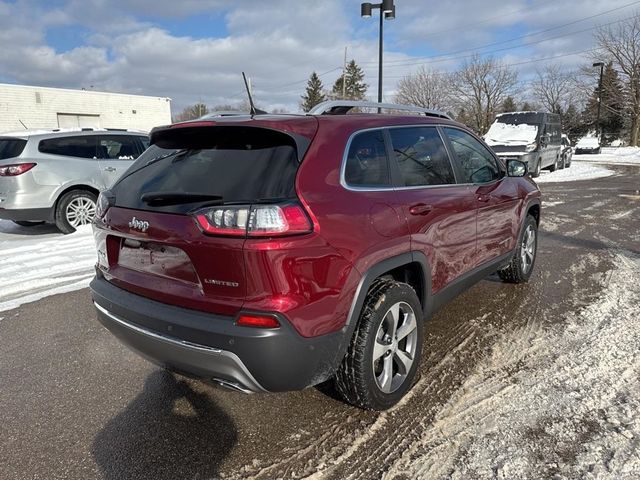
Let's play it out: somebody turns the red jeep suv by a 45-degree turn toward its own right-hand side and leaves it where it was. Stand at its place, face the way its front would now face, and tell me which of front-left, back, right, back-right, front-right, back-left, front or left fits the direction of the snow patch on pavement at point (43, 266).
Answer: back-left

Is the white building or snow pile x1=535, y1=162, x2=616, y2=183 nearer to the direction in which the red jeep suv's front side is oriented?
the snow pile

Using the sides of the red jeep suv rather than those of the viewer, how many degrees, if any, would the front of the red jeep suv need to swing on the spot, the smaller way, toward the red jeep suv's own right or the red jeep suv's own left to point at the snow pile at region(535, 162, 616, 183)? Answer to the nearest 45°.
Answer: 0° — it already faces it

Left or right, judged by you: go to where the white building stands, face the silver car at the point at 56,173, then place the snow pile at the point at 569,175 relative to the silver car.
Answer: left

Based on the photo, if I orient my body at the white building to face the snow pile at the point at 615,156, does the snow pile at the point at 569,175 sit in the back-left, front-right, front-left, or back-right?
front-right

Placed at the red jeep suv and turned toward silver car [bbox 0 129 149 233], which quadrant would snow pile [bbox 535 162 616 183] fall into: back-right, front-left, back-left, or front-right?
front-right

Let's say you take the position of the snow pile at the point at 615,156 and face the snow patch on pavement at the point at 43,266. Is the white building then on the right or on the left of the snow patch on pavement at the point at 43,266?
right

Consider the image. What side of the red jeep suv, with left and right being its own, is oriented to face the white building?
left

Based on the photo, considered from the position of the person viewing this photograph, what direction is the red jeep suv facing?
facing away from the viewer and to the right of the viewer

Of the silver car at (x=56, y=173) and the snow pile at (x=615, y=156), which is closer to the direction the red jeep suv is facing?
the snow pile

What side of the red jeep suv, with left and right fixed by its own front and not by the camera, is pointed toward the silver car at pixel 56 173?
left

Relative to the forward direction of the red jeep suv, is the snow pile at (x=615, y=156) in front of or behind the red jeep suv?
in front
